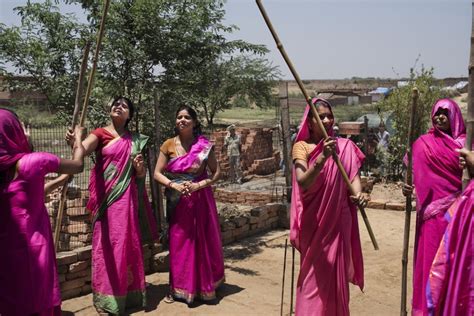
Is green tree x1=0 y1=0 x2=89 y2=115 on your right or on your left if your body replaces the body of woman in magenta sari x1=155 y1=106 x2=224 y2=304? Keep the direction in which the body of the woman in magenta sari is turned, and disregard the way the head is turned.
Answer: on your right

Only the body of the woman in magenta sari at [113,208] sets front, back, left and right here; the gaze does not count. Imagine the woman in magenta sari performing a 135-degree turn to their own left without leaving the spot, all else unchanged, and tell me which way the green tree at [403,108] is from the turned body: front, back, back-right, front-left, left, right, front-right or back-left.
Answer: front

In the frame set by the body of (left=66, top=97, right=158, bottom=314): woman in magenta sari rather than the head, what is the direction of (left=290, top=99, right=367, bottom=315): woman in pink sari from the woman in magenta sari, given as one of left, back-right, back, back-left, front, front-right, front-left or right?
front-left

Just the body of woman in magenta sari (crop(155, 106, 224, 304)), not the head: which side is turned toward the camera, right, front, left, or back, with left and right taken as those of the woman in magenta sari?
front

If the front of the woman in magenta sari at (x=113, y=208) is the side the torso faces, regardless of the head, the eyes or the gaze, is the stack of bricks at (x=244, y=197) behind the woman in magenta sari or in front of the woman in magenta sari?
behind

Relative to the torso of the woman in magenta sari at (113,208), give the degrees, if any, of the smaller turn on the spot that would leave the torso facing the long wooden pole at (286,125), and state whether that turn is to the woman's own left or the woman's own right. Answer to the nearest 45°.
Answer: approximately 135° to the woman's own left

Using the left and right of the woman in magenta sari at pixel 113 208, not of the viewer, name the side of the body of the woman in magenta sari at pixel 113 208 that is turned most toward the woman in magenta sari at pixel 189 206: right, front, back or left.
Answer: left

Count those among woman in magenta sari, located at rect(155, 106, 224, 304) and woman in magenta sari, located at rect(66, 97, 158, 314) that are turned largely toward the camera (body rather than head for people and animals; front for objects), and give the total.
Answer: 2

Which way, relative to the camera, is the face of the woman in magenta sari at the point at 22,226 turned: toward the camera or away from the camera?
away from the camera

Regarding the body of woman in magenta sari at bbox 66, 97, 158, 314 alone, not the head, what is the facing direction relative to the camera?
toward the camera

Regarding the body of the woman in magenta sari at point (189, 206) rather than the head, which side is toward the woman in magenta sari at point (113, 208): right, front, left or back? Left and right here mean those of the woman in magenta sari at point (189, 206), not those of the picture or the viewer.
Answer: right
